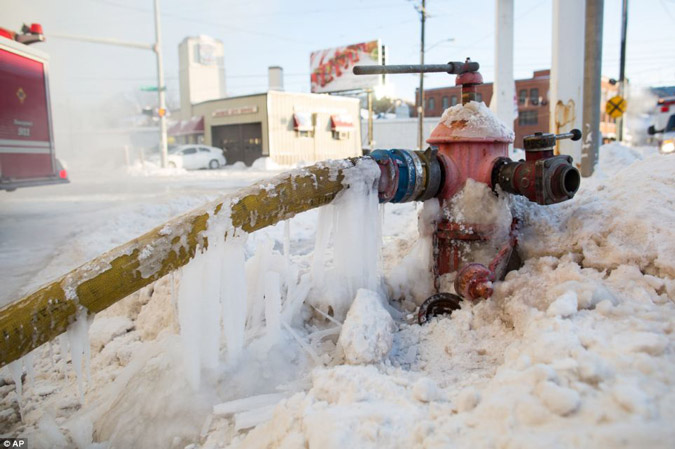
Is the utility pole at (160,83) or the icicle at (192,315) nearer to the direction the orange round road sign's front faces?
the icicle

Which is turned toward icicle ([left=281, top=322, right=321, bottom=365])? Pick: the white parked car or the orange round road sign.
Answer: the orange round road sign

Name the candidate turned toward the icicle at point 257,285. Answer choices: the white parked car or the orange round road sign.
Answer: the orange round road sign

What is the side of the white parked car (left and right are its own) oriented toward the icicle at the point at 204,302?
left

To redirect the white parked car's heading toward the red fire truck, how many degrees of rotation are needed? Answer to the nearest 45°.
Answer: approximately 90° to its left

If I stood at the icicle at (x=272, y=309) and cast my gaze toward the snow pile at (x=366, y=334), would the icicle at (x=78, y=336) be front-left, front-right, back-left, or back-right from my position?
back-right

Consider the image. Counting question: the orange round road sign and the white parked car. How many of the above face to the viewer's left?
1

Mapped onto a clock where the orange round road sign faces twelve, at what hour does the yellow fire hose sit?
The yellow fire hose is roughly at 12 o'clock from the orange round road sign.

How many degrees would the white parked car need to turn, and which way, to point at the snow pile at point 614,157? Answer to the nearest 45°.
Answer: approximately 135° to its left

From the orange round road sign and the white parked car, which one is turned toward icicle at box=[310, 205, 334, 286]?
the orange round road sign

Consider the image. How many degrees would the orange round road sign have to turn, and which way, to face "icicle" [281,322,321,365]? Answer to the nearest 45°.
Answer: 0° — it already faces it

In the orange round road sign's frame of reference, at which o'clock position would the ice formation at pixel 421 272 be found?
The ice formation is roughly at 12 o'clock from the orange round road sign.

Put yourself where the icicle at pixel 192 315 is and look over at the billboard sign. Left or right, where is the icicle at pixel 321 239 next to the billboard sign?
right

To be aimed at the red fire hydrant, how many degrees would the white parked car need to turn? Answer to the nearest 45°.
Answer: approximately 90° to its left

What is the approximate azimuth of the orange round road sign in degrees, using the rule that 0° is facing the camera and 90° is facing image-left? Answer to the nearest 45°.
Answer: approximately 0°

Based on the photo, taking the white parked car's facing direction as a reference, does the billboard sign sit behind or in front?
behind

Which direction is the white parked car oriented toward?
to the viewer's left

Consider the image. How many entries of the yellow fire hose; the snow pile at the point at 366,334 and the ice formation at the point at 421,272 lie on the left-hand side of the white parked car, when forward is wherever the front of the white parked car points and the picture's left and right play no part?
3
